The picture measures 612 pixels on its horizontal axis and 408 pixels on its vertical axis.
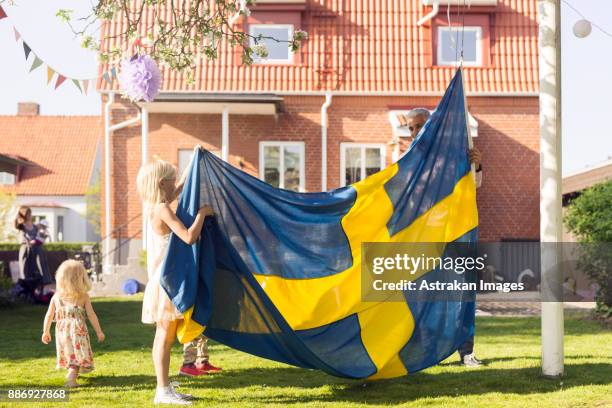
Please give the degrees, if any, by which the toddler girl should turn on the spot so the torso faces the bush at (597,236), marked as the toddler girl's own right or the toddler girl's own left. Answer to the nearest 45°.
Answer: approximately 90° to the toddler girl's own right

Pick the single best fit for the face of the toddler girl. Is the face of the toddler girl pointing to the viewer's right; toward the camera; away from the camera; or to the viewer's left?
away from the camera

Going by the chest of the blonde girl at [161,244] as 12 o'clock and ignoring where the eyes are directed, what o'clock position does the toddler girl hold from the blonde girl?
The toddler girl is roughly at 8 o'clock from the blonde girl.

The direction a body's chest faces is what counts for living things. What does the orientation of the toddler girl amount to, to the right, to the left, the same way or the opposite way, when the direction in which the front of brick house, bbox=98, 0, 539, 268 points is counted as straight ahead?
the opposite way

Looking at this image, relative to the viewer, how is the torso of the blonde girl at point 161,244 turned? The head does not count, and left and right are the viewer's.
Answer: facing to the right of the viewer

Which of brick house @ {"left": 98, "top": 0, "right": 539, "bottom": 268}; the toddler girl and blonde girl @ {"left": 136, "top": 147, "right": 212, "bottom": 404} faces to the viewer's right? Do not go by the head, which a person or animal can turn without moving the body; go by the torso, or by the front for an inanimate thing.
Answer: the blonde girl

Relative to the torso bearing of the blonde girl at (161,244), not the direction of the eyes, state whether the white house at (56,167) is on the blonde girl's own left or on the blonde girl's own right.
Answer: on the blonde girl's own left

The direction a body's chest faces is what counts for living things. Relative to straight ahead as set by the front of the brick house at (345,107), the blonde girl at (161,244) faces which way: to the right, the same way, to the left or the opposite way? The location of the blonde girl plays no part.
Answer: to the left

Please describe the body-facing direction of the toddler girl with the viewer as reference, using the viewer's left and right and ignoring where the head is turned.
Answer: facing away from the viewer

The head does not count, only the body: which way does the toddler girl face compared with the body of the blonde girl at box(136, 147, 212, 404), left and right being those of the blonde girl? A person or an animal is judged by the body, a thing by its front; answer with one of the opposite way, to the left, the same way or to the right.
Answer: to the left

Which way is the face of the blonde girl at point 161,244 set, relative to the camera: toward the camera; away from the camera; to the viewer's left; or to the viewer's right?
to the viewer's right

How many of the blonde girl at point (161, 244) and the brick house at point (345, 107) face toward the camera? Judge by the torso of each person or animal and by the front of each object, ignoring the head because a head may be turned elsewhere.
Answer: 1

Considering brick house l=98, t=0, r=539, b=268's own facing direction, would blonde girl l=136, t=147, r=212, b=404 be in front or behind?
in front
